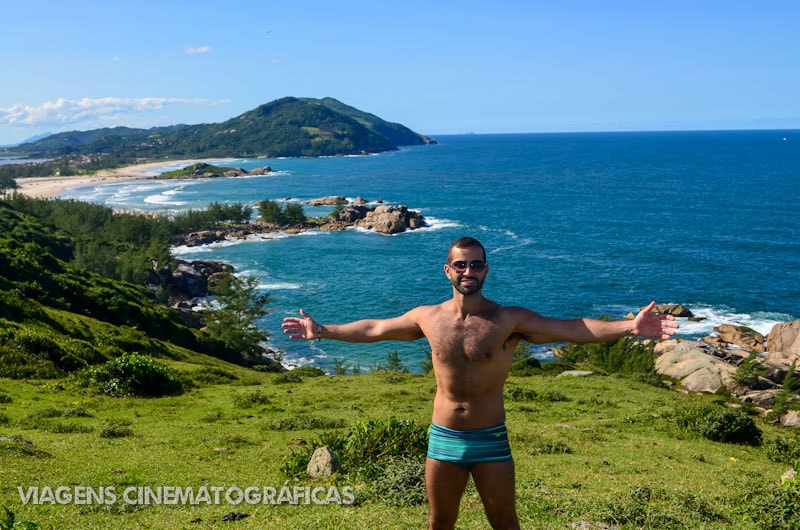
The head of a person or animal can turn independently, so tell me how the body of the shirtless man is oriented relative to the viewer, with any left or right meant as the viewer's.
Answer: facing the viewer

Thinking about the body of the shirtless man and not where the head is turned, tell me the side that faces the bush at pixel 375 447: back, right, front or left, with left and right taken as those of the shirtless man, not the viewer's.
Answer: back

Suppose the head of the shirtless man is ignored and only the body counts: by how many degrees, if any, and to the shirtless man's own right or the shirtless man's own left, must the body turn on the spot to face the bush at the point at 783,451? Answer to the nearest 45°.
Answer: approximately 135° to the shirtless man's own left

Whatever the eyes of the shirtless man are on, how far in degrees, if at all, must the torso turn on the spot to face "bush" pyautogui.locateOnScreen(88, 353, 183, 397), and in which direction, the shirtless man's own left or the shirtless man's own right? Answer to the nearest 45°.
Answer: approximately 135° to the shirtless man's own right

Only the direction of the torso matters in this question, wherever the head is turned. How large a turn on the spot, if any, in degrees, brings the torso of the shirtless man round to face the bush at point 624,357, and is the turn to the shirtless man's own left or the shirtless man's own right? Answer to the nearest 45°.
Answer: approximately 180°

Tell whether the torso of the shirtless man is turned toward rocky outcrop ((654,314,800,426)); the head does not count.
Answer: no

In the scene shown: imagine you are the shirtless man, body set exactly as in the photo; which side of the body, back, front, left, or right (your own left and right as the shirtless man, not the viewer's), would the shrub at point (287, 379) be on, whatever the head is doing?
back

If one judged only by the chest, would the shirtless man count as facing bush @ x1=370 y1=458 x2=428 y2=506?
no

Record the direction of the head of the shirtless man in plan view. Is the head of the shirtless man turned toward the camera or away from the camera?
toward the camera

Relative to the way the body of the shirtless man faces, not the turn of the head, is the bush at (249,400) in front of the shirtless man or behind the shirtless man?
behind

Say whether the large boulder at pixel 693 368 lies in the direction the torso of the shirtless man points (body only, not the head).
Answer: no
